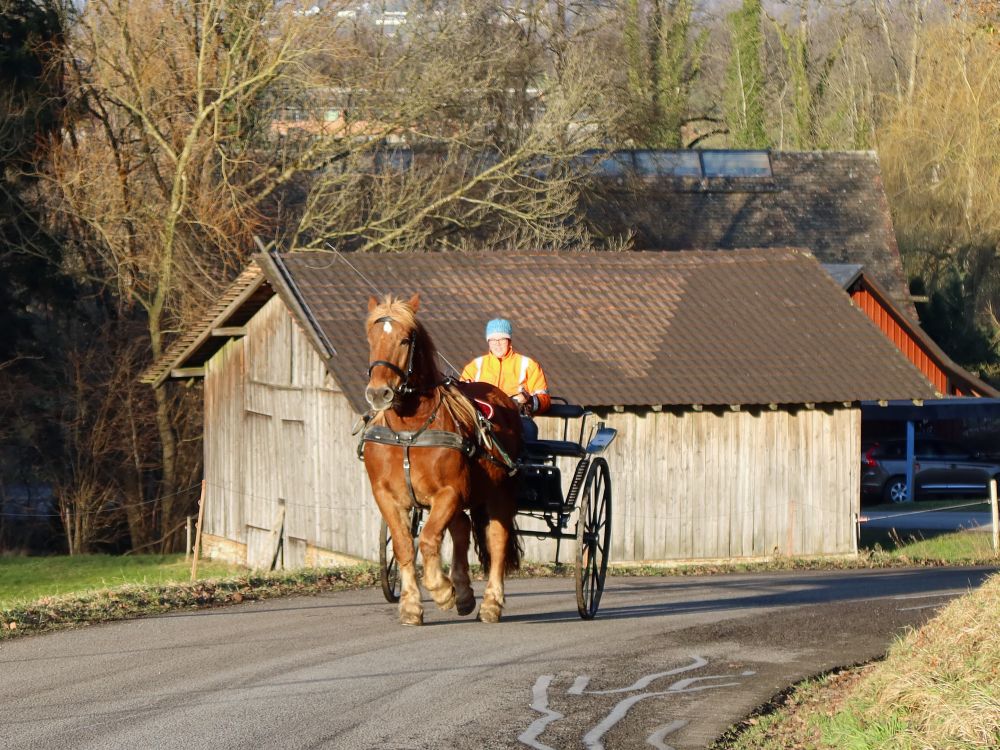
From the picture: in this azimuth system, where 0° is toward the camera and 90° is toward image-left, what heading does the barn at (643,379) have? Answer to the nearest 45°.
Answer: approximately 45°

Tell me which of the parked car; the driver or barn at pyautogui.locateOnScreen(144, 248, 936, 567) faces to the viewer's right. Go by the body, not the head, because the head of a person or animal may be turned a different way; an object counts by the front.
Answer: the parked car

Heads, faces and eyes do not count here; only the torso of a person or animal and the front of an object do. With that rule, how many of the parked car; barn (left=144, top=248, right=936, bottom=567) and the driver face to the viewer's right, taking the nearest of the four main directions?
1

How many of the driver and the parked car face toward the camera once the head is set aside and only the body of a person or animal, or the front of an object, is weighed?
1

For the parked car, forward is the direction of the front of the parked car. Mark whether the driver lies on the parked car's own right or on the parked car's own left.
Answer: on the parked car's own right

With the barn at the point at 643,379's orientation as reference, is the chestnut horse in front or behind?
in front

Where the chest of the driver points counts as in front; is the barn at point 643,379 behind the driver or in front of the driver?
behind

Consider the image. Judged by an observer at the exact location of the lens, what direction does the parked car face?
facing to the right of the viewer

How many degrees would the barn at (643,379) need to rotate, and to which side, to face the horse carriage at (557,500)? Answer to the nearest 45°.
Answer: approximately 45° to its left

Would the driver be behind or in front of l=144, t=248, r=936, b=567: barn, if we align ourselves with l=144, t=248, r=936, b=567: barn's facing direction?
in front

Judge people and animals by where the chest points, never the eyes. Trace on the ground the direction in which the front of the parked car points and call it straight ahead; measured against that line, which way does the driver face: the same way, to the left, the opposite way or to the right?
to the right
